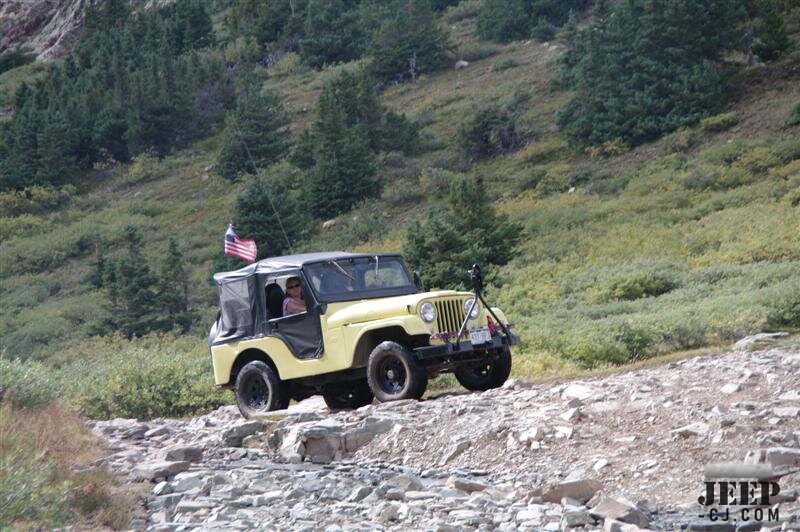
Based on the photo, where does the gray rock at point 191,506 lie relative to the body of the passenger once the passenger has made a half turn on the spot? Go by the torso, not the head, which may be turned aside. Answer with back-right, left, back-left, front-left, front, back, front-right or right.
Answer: back-left

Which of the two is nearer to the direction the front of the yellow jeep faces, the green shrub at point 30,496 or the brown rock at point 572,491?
the brown rock

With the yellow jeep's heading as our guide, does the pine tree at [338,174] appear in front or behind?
behind

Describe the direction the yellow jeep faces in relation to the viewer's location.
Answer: facing the viewer and to the right of the viewer

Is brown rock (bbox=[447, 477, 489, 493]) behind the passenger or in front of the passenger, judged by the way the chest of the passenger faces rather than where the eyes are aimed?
in front

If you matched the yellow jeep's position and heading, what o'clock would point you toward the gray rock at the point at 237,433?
The gray rock is roughly at 3 o'clock from the yellow jeep.

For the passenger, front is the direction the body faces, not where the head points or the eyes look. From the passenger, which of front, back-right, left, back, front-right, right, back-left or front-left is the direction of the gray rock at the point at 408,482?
front-right

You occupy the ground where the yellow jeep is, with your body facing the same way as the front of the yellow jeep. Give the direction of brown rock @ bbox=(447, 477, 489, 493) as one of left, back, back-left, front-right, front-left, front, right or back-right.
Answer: front-right

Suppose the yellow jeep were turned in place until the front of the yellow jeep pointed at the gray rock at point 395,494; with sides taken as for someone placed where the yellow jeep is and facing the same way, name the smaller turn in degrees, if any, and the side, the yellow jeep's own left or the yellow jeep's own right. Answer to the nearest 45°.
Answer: approximately 45° to the yellow jeep's own right

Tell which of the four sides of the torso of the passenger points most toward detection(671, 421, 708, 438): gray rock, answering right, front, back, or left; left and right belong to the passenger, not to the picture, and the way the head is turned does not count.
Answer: front

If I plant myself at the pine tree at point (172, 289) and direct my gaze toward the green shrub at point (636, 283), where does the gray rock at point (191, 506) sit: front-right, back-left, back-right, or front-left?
front-right

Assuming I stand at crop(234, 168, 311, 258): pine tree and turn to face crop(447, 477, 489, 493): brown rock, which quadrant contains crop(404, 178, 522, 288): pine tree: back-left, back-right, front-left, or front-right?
front-left

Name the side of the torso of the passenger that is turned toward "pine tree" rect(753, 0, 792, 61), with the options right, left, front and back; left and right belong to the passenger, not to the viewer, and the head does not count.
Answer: left

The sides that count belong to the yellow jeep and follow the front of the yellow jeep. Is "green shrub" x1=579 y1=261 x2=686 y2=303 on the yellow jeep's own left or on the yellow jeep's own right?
on the yellow jeep's own left
